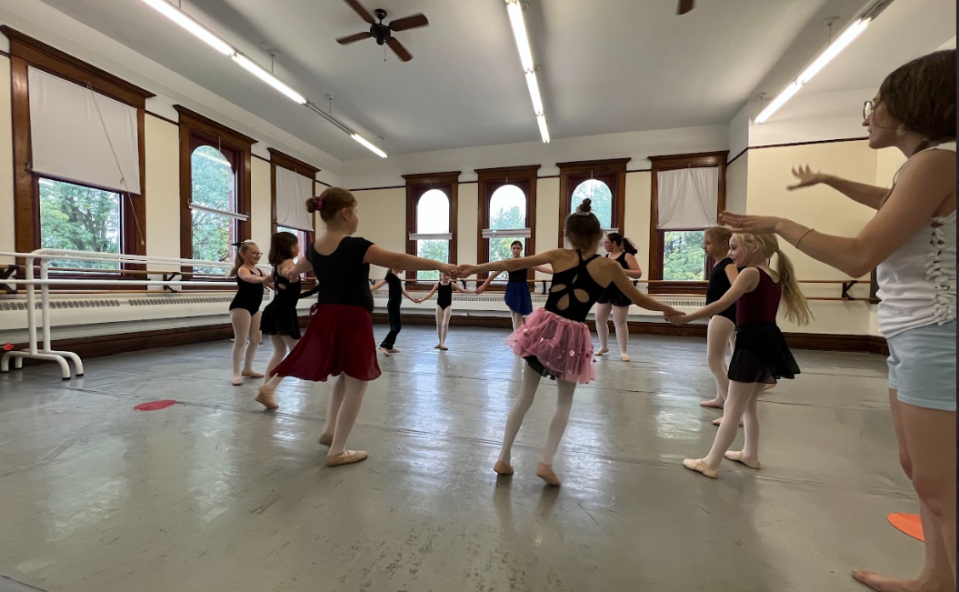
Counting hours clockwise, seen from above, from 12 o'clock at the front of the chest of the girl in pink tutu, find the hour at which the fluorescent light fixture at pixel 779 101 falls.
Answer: The fluorescent light fixture is roughly at 1 o'clock from the girl in pink tutu.

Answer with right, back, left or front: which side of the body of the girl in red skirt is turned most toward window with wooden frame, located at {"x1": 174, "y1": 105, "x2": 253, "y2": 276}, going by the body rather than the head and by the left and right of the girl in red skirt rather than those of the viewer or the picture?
left

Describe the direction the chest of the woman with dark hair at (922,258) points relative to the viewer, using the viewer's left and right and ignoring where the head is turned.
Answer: facing to the left of the viewer

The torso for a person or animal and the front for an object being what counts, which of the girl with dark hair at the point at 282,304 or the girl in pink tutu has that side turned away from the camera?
the girl in pink tutu

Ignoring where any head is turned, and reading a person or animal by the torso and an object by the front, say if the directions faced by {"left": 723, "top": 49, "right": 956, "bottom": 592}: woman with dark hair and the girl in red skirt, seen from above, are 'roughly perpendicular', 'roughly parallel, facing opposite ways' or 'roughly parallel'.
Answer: roughly perpendicular

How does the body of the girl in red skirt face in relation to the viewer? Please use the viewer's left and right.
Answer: facing away from the viewer and to the right of the viewer

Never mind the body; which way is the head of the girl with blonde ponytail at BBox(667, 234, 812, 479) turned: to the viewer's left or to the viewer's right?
to the viewer's left

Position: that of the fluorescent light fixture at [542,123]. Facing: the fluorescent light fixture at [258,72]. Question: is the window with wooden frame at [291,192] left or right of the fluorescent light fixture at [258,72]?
right

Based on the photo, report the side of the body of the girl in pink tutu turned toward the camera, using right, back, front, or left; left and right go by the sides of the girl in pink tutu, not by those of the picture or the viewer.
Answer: back
